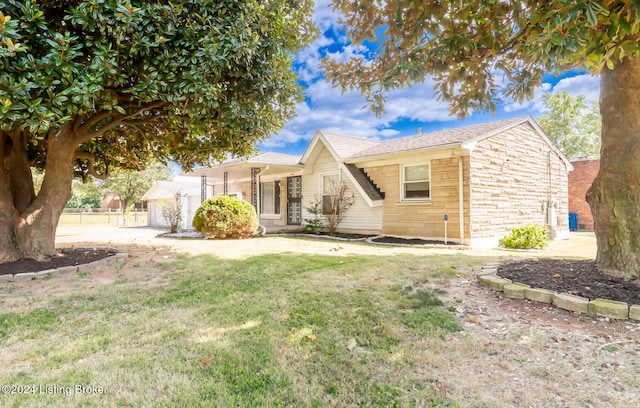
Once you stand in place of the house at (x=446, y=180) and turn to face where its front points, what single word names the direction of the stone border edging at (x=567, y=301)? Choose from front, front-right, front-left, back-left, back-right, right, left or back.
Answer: front-left

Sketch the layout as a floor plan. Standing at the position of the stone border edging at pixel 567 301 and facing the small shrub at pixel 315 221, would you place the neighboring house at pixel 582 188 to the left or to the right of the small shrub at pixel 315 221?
right

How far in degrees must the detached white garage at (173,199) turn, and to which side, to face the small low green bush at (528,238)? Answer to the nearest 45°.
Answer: approximately 90° to its left

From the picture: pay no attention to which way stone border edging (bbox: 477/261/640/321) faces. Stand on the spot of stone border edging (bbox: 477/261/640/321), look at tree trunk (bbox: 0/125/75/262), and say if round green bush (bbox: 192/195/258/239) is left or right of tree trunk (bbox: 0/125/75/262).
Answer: right

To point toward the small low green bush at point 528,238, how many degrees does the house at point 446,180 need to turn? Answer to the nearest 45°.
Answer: approximately 90° to its left

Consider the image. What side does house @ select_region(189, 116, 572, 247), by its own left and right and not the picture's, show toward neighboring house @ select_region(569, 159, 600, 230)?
back

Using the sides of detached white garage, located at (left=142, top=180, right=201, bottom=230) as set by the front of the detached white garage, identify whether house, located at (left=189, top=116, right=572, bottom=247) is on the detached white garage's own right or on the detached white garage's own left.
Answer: on the detached white garage's own left

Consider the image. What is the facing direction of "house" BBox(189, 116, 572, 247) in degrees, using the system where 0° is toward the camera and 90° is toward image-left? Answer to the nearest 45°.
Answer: approximately 45°

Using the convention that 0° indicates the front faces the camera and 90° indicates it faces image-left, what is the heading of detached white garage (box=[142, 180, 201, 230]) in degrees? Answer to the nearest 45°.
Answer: approximately 45°

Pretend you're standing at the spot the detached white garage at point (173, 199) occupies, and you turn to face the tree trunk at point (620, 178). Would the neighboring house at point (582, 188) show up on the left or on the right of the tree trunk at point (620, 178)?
left

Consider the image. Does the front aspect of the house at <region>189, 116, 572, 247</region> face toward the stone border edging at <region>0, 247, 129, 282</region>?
yes
